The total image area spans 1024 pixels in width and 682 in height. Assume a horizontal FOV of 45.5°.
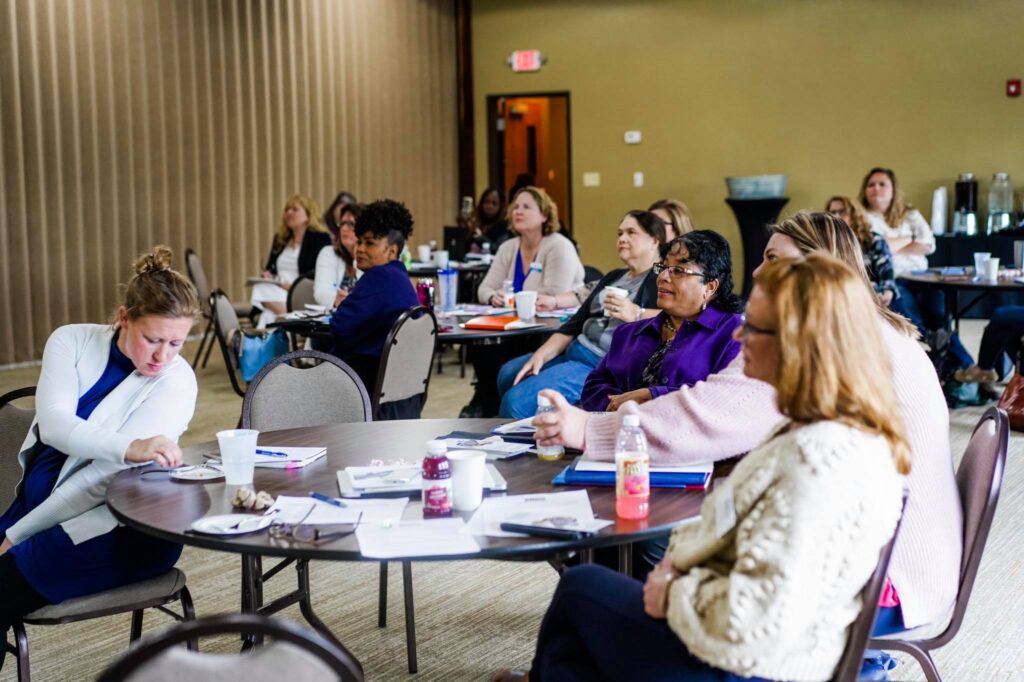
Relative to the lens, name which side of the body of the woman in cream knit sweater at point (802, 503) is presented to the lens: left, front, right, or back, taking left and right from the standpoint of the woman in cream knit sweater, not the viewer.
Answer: left

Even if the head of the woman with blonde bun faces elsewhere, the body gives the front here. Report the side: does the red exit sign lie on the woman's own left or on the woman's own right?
on the woman's own left
